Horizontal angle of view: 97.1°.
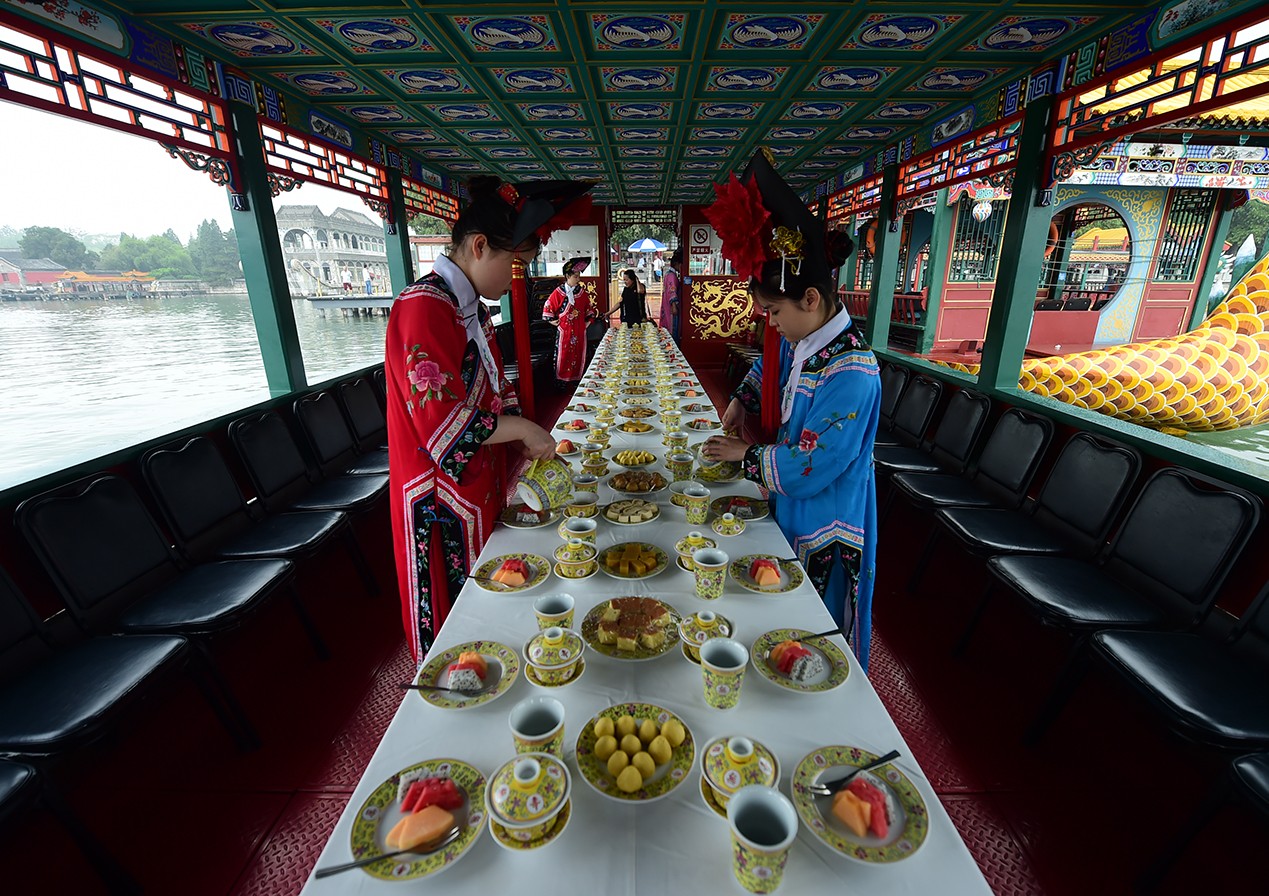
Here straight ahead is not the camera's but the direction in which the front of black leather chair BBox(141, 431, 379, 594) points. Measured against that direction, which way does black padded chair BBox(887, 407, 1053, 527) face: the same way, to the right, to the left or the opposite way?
the opposite way

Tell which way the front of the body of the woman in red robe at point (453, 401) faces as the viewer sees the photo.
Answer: to the viewer's right

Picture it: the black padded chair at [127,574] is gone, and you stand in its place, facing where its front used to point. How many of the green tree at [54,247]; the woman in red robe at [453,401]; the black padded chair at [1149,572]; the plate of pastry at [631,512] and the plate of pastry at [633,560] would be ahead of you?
4

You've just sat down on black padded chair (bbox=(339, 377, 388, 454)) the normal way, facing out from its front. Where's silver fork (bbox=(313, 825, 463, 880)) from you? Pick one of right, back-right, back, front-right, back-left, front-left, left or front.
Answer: front-right

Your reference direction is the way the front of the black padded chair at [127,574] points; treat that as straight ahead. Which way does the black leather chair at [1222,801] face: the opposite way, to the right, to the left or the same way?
the opposite way

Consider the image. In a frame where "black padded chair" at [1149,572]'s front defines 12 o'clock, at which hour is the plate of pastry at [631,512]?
The plate of pastry is roughly at 12 o'clock from the black padded chair.

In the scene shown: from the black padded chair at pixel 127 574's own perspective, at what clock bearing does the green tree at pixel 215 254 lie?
The green tree is roughly at 8 o'clock from the black padded chair.

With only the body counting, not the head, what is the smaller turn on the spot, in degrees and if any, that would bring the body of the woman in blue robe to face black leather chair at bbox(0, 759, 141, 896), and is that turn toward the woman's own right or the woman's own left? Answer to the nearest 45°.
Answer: approximately 45° to the woman's own left

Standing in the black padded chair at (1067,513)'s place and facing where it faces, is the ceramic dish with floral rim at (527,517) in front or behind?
in front

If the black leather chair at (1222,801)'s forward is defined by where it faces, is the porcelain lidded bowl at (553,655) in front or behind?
in front

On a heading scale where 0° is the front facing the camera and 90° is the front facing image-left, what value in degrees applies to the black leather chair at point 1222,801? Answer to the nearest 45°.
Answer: approximately 45°
